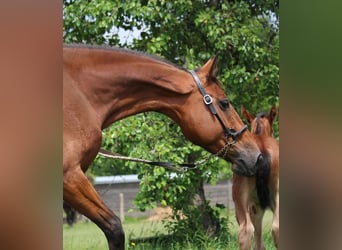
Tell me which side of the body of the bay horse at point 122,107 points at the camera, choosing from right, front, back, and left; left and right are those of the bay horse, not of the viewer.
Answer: right

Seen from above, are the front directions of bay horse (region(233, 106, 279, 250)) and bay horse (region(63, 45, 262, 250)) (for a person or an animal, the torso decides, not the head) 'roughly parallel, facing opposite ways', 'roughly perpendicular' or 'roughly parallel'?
roughly perpendicular

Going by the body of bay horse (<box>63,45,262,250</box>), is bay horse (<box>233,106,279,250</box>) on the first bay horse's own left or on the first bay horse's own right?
on the first bay horse's own left

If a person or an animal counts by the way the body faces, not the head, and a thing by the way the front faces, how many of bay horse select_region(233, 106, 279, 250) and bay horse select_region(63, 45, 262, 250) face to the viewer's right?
1
